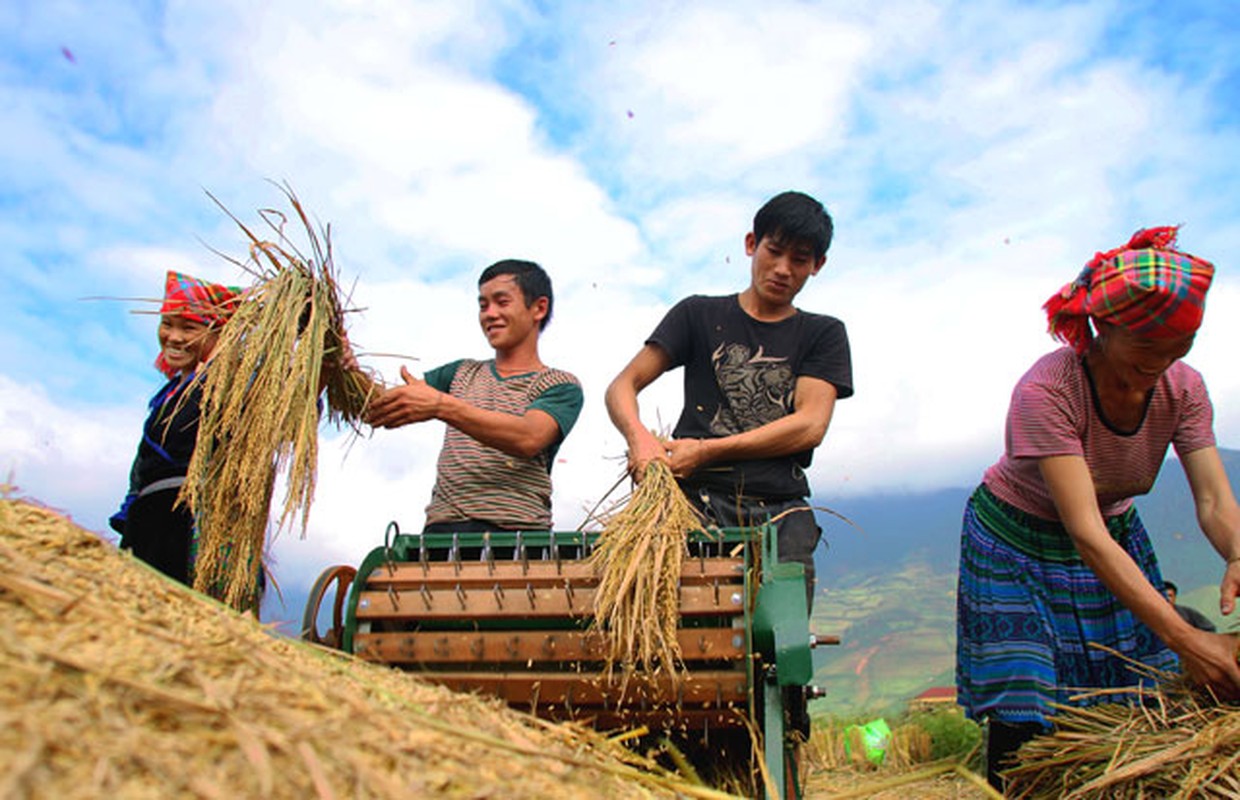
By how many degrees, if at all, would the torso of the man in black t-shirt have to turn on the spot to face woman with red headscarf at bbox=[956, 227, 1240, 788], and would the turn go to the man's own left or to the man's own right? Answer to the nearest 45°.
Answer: approximately 90° to the man's own left

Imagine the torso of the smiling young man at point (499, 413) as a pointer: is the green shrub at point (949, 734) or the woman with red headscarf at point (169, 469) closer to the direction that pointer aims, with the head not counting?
the woman with red headscarf

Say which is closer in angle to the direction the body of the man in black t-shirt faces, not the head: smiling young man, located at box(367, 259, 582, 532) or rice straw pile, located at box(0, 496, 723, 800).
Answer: the rice straw pile

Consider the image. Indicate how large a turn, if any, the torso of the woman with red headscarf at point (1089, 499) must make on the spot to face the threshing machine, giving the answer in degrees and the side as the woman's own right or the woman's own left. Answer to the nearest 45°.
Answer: approximately 90° to the woman's own right

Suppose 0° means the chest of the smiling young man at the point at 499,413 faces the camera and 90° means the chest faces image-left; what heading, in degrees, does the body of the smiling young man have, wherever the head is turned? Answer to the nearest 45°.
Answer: approximately 45°

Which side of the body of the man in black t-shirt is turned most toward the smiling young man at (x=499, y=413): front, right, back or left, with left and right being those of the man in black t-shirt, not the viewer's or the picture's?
right

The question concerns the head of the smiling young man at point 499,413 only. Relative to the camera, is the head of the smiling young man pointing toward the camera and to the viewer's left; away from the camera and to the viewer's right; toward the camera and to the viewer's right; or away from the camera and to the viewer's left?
toward the camera and to the viewer's left

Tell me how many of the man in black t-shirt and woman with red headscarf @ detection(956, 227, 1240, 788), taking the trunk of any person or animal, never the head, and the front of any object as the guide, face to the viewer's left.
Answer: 0

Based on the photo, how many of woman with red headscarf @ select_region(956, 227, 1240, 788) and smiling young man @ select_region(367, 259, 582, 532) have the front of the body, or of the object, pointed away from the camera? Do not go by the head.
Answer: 0

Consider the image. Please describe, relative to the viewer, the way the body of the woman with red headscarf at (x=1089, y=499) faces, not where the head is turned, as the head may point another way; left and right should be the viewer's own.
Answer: facing the viewer and to the right of the viewer
